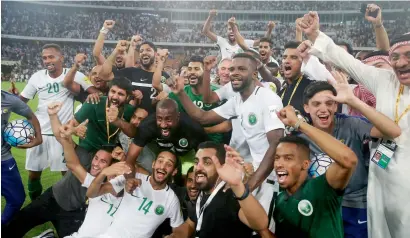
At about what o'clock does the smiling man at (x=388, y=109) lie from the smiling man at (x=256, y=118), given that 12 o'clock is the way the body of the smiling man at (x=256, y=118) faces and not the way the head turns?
the smiling man at (x=388, y=109) is roughly at 8 o'clock from the smiling man at (x=256, y=118).

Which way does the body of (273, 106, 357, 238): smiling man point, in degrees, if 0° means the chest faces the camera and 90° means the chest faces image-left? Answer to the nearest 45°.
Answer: approximately 45°

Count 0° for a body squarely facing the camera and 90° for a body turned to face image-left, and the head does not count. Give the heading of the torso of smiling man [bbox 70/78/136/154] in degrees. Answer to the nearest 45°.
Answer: approximately 0°

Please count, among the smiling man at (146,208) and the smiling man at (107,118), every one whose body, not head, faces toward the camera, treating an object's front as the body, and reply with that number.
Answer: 2

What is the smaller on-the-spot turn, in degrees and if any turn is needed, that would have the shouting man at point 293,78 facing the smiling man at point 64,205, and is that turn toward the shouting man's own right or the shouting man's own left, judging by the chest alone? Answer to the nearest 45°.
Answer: approximately 45° to the shouting man's own right

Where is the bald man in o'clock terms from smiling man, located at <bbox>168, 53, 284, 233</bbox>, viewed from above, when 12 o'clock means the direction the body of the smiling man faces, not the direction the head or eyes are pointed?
The bald man is roughly at 2 o'clock from the smiling man.
